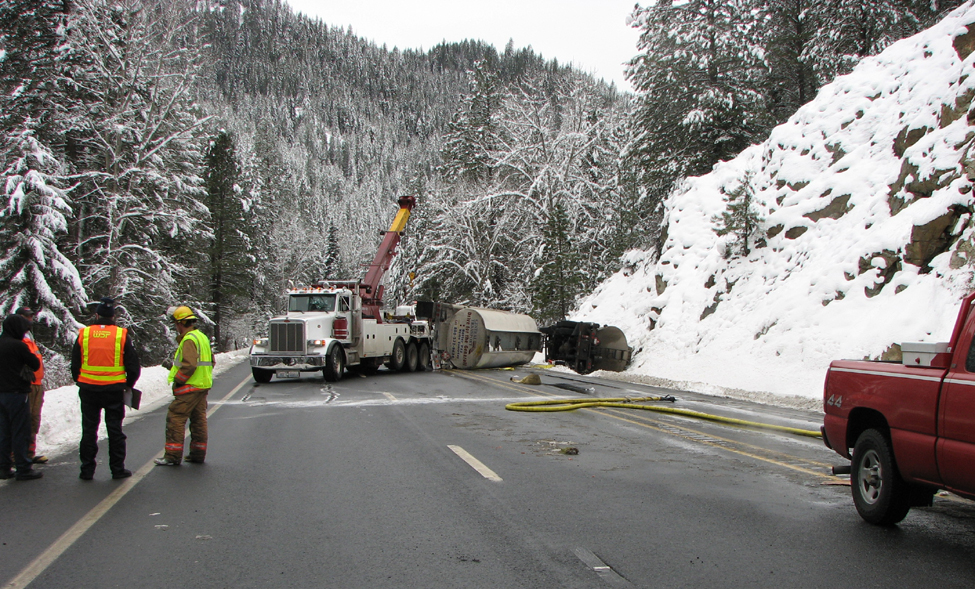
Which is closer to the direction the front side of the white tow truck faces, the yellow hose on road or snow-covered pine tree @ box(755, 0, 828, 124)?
the yellow hose on road

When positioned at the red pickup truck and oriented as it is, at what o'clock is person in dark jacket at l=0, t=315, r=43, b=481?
The person in dark jacket is roughly at 4 o'clock from the red pickup truck.

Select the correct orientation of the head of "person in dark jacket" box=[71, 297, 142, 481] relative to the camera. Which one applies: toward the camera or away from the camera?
away from the camera

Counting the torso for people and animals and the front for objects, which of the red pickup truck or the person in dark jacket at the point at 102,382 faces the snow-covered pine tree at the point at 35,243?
the person in dark jacket

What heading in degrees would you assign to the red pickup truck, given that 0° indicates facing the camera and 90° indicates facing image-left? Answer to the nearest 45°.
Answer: approximately 315°

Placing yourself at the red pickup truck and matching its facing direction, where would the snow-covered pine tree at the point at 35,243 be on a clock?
The snow-covered pine tree is roughly at 5 o'clock from the red pickup truck.

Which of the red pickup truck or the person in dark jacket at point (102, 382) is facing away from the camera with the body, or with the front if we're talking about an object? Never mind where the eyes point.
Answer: the person in dark jacket

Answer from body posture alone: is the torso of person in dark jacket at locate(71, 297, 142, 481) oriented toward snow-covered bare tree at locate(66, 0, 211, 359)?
yes

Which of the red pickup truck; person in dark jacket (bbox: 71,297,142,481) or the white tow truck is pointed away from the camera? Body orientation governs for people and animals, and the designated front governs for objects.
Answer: the person in dark jacket

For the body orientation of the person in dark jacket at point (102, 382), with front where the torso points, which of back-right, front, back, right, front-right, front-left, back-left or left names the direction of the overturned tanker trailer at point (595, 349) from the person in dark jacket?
front-right

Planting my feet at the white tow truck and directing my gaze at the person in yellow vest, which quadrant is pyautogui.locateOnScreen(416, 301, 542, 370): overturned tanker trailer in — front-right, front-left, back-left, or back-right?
back-left

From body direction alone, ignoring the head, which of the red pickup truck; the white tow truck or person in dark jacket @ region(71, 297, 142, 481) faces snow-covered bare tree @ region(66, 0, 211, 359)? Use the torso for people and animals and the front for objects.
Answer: the person in dark jacket

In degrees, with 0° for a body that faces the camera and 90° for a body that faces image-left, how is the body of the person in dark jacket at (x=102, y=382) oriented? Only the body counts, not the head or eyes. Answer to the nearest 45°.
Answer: approximately 180°
